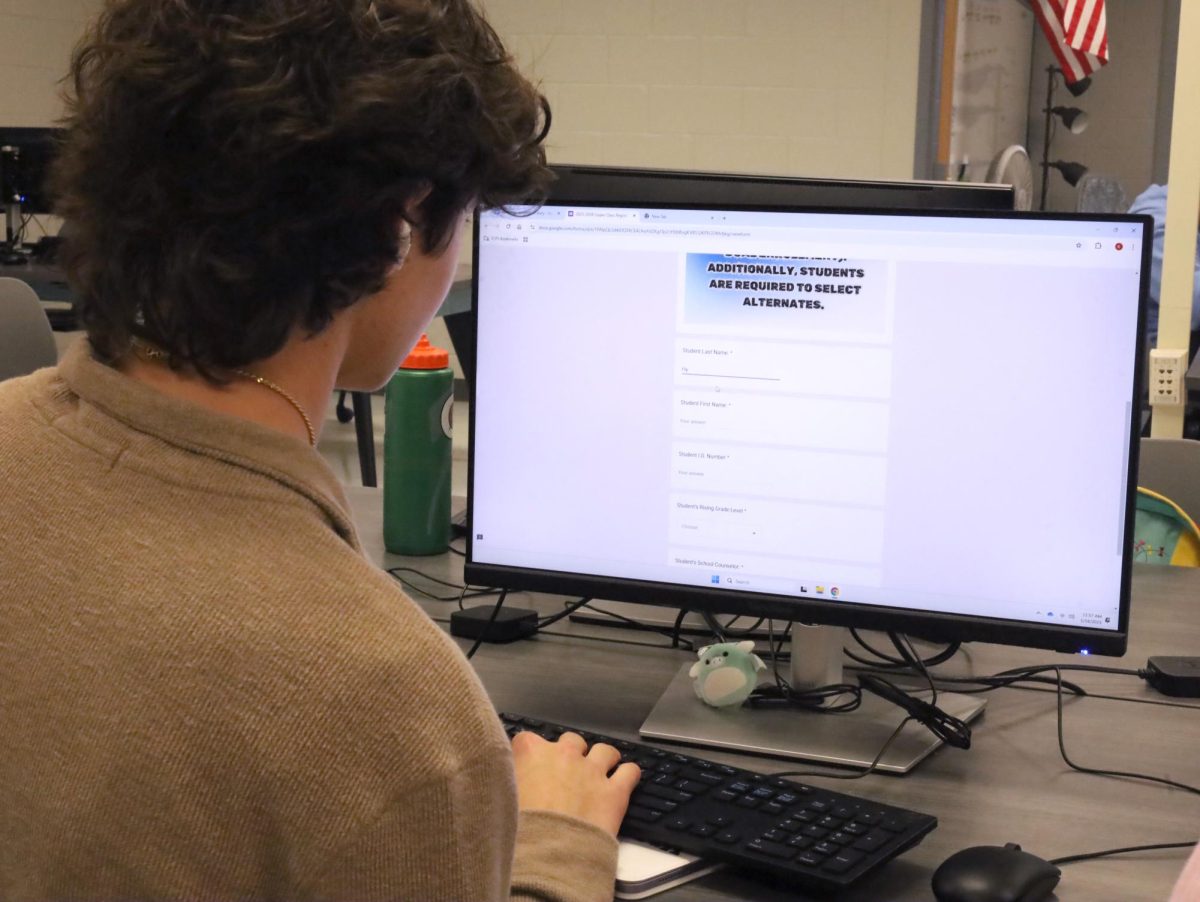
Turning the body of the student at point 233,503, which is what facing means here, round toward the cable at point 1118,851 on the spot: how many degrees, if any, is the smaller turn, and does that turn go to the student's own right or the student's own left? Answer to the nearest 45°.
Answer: approximately 45° to the student's own right

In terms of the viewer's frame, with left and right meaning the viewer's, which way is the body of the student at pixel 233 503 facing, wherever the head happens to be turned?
facing away from the viewer and to the right of the viewer

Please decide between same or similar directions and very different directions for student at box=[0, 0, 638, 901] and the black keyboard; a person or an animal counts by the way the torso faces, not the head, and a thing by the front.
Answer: very different directions

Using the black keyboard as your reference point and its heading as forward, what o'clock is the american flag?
The american flag is roughly at 5 o'clock from the black keyboard.

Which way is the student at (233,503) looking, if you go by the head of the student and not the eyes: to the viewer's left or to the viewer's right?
to the viewer's right

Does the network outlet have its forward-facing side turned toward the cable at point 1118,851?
yes
